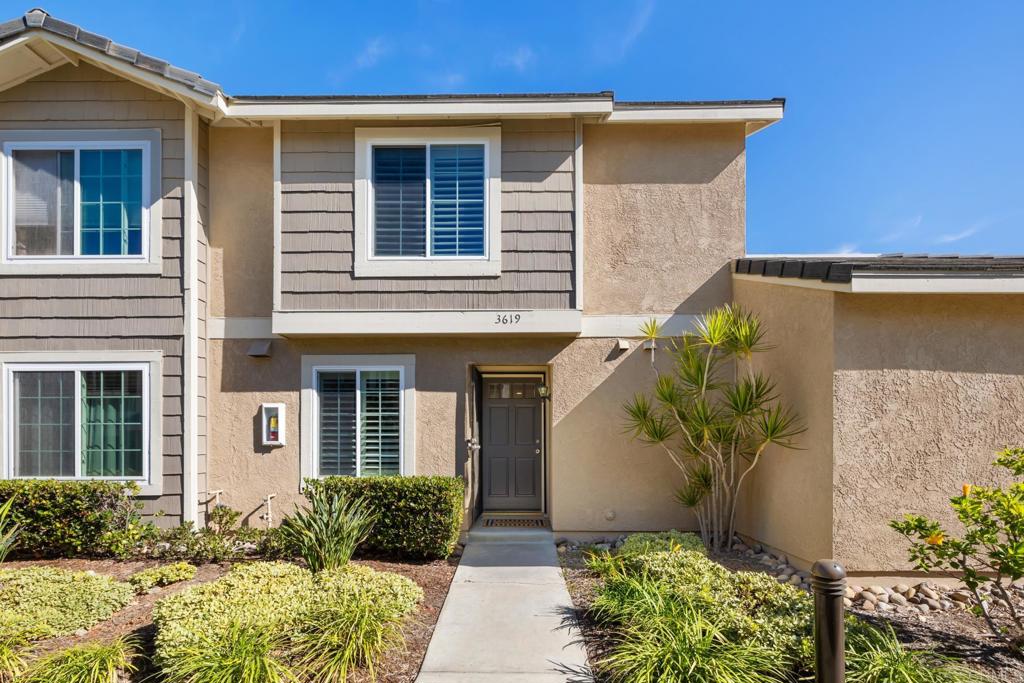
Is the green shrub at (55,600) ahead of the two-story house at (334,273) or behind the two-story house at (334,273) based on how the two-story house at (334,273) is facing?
ahead

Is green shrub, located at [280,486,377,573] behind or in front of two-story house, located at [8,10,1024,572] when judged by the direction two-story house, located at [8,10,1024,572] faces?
in front

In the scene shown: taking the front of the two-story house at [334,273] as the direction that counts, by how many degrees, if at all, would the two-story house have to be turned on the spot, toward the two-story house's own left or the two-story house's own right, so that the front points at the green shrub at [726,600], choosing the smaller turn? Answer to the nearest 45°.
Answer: approximately 45° to the two-story house's own left

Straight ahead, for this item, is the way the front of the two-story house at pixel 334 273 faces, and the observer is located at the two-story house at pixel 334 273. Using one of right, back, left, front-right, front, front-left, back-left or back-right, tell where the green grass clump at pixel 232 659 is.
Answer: front

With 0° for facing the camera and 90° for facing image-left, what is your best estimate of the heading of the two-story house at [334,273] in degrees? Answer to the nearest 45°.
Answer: approximately 0°

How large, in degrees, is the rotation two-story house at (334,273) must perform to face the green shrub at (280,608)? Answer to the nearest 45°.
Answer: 0° — it already faces it

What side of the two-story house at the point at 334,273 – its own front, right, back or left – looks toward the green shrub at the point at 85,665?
front
